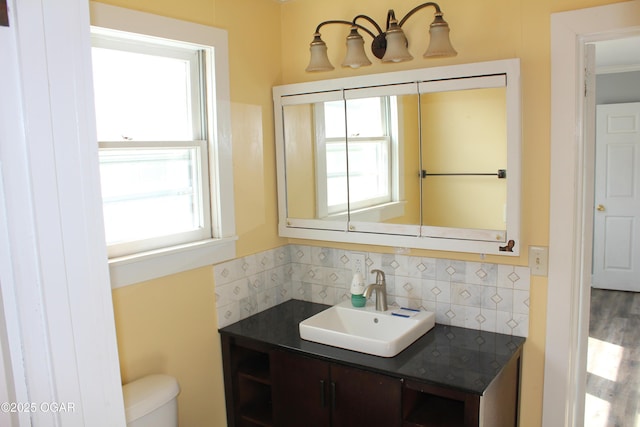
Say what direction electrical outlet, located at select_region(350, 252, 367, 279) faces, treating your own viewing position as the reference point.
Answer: facing the viewer and to the left of the viewer

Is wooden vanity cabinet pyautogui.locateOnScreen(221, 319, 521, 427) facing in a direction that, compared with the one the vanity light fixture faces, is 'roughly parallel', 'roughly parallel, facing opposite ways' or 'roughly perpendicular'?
roughly parallel

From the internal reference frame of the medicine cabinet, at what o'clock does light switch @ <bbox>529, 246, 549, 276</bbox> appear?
The light switch is roughly at 8 o'clock from the medicine cabinet.

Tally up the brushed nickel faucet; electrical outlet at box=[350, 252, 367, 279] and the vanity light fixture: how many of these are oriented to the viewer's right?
0

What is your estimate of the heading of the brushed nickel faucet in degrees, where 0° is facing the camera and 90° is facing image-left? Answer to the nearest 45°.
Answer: approximately 45°

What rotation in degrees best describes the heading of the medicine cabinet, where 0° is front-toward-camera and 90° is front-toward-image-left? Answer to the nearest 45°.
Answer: approximately 45°

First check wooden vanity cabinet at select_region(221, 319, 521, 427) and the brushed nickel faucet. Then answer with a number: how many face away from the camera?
0

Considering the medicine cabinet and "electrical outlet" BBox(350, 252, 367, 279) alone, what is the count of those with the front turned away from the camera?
0

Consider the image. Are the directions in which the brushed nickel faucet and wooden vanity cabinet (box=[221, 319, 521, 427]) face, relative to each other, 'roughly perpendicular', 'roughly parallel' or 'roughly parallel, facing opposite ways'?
roughly parallel
